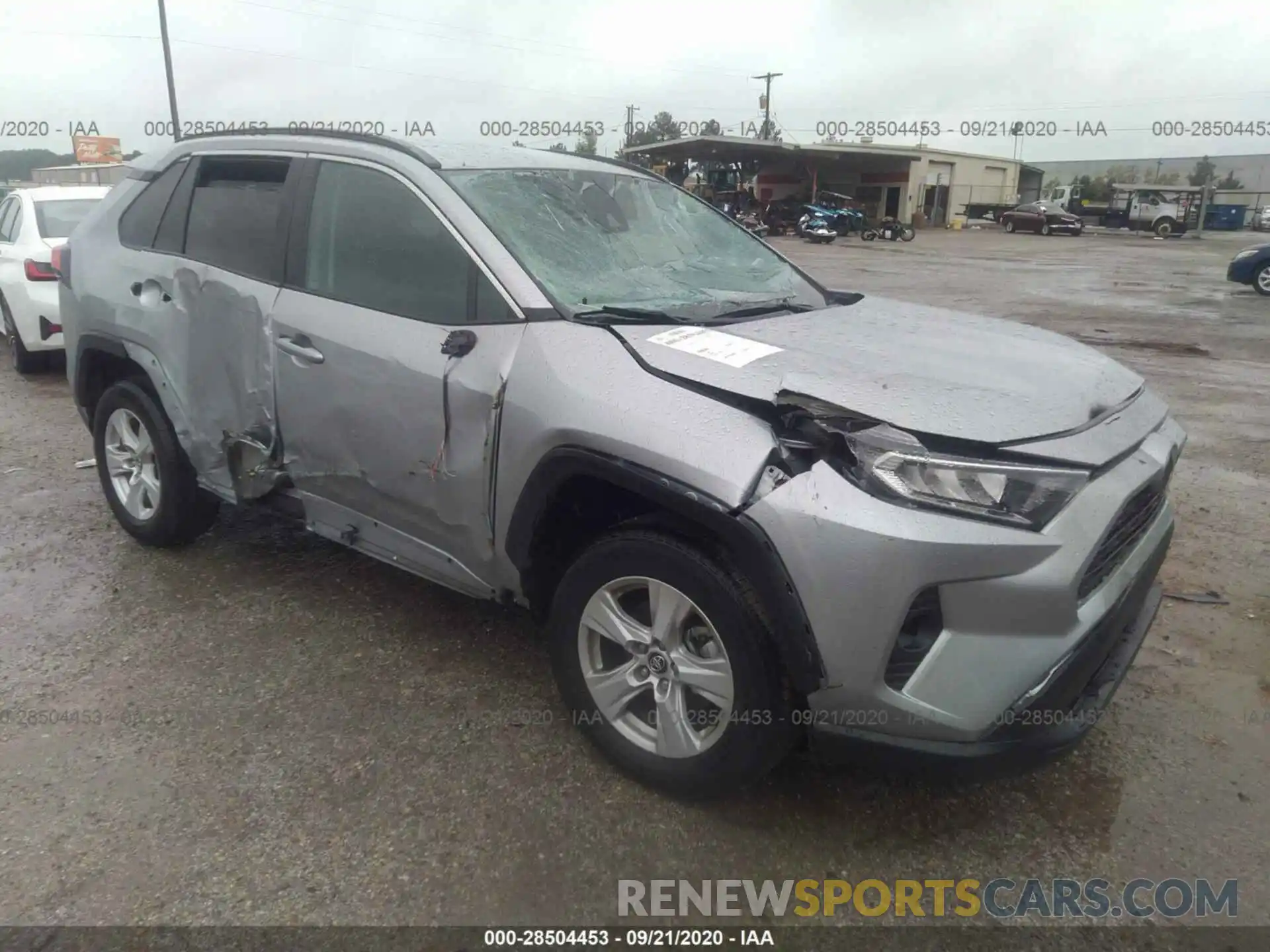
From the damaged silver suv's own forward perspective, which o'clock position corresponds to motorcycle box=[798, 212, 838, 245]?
The motorcycle is roughly at 8 o'clock from the damaged silver suv.

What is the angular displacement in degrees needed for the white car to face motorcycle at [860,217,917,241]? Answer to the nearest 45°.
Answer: approximately 90° to its right

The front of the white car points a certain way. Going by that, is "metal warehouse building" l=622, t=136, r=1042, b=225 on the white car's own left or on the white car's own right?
on the white car's own right

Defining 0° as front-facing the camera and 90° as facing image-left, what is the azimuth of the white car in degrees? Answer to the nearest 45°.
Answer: approximately 135°

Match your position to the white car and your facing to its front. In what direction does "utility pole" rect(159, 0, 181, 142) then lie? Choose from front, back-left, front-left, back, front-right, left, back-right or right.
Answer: front-right

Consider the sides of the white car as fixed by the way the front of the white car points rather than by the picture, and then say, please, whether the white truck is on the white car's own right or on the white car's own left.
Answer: on the white car's own right

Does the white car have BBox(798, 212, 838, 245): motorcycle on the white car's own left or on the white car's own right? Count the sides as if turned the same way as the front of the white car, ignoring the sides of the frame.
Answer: on the white car's own right

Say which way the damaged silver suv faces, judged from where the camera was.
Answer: facing the viewer and to the right of the viewer

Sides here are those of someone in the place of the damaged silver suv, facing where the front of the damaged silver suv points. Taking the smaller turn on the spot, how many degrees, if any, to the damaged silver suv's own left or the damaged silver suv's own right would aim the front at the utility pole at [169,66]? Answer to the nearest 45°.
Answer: approximately 180°

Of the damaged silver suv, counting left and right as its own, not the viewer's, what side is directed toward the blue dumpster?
left

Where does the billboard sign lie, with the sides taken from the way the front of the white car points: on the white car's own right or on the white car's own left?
on the white car's own right

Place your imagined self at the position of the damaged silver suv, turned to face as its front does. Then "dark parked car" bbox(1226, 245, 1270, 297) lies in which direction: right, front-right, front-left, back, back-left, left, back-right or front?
left

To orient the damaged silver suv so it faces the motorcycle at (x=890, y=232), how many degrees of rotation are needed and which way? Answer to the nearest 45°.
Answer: approximately 135° to its left
